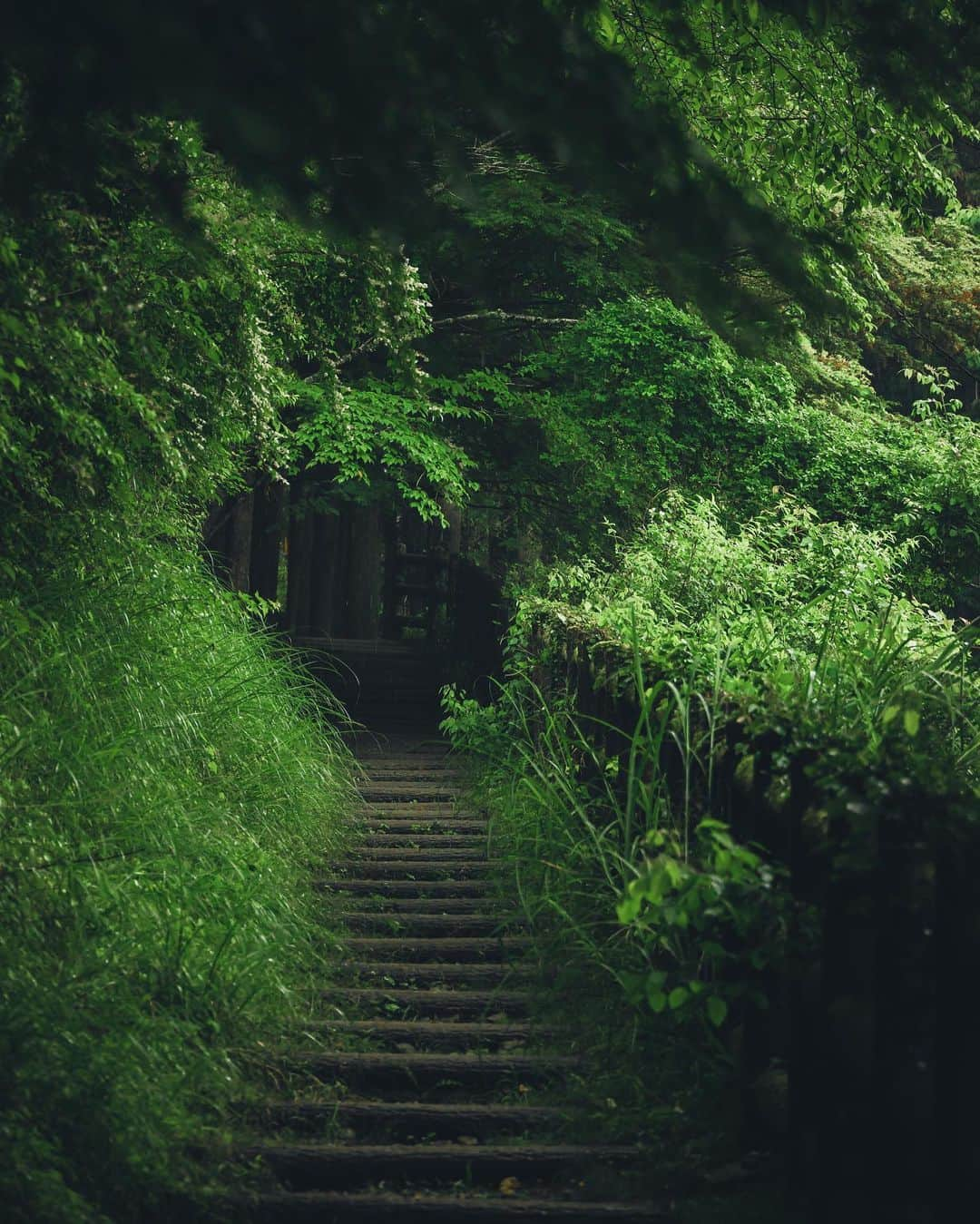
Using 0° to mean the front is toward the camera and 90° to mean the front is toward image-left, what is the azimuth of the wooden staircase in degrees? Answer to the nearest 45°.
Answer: approximately 0°

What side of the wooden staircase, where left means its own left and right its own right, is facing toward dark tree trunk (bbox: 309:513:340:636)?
back

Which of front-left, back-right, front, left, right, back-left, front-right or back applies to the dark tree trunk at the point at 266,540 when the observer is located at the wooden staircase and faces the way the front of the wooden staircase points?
back

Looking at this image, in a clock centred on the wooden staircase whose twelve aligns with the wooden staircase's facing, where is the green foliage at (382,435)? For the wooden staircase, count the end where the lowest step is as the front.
The green foliage is roughly at 6 o'clock from the wooden staircase.

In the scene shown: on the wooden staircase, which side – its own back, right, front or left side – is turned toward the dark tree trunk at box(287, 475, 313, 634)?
back

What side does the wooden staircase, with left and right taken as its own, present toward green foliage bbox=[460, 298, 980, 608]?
back

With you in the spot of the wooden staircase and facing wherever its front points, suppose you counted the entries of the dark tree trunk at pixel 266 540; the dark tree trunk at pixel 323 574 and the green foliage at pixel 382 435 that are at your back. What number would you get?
3
